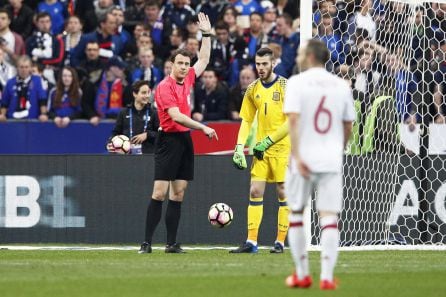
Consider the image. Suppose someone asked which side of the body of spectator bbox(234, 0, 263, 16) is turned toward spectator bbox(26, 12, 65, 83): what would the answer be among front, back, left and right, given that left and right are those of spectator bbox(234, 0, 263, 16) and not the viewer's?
right

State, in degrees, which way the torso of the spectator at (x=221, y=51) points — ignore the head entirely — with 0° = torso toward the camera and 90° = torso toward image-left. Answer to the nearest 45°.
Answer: approximately 0°

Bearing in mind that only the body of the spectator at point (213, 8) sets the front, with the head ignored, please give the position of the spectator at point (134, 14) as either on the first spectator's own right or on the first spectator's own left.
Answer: on the first spectator's own right

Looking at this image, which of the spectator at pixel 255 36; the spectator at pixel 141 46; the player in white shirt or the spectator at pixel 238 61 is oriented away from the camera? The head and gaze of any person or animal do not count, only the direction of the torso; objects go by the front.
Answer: the player in white shirt

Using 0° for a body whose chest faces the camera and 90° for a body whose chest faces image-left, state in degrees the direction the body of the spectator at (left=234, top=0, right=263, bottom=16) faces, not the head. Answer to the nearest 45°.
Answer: approximately 0°

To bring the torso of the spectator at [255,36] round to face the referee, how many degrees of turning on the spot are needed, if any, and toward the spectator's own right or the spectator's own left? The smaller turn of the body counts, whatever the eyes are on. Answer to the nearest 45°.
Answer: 0° — they already face them
